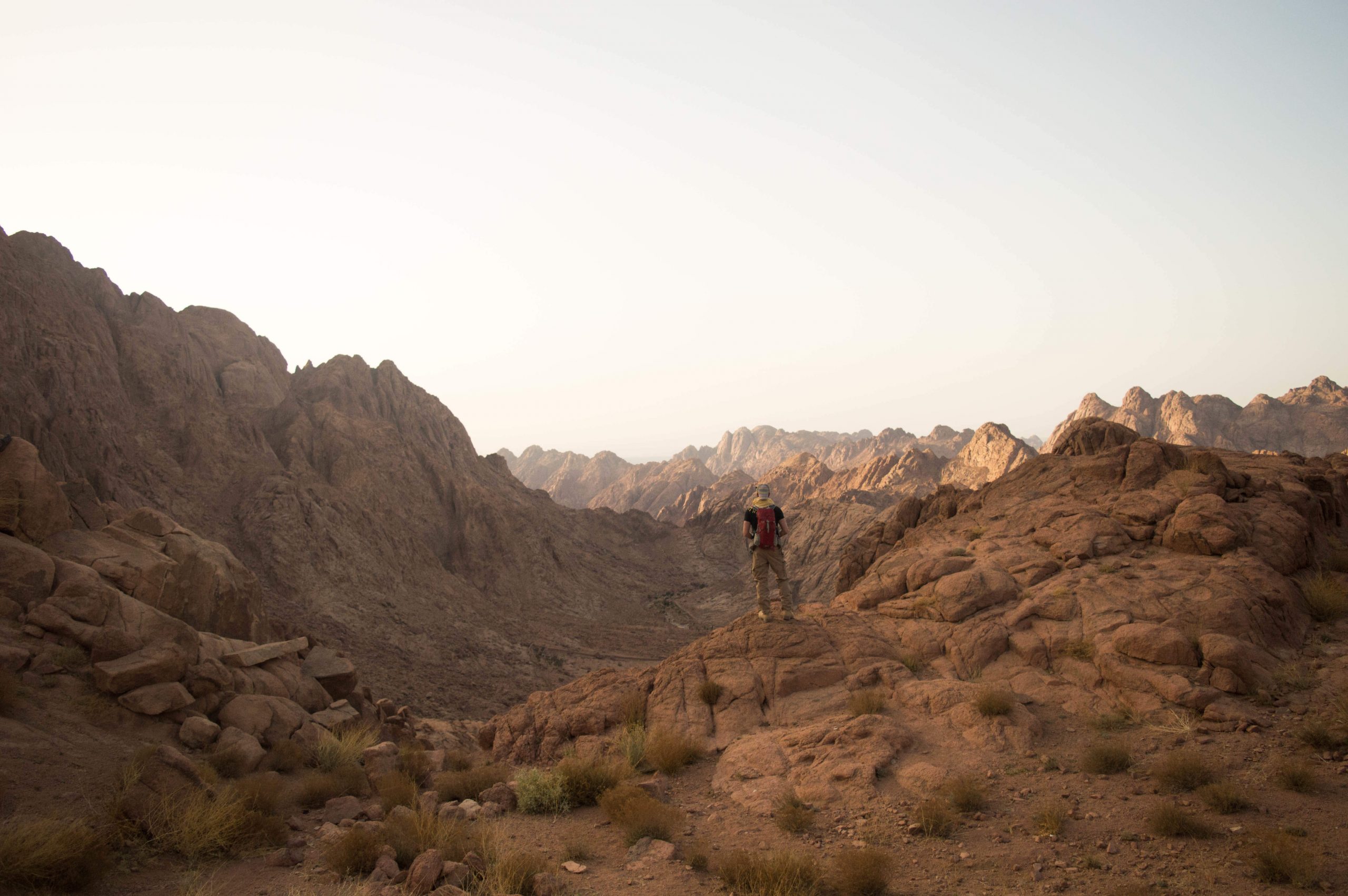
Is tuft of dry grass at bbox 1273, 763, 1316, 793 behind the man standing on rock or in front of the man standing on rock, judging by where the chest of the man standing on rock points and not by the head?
behind

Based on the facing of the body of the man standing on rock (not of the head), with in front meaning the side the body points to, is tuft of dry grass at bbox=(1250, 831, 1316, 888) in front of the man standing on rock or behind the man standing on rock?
behind

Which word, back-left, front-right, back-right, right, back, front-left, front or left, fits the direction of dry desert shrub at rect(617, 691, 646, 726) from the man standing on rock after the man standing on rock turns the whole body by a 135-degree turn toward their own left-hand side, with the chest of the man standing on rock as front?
front

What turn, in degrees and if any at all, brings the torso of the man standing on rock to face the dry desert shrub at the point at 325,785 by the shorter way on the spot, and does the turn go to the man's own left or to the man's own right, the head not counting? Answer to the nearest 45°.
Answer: approximately 135° to the man's own left

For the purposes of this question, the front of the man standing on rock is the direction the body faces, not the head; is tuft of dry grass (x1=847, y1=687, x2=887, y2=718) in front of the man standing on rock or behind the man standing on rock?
behind

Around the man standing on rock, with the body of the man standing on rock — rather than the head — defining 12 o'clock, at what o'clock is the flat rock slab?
The flat rock slab is roughly at 9 o'clock from the man standing on rock.

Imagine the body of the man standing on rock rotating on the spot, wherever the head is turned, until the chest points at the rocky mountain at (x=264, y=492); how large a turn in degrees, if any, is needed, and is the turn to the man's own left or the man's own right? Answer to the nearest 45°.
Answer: approximately 45° to the man's own left

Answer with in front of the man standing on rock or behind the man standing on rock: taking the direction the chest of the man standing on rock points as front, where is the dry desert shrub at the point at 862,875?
behind

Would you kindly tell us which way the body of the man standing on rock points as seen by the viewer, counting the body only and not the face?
away from the camera
